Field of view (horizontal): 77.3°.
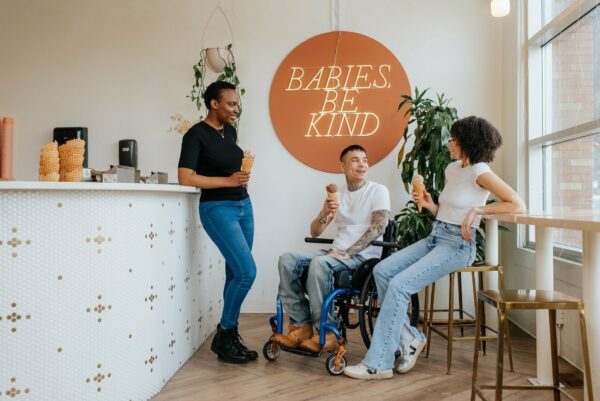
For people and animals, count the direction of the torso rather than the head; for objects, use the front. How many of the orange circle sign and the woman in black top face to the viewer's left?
0

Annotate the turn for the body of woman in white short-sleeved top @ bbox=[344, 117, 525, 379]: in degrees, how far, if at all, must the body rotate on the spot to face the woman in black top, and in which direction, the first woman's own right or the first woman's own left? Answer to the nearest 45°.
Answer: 0° — they already face them

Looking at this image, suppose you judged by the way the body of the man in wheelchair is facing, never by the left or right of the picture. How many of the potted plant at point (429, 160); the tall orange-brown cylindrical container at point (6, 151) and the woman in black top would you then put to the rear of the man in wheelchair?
1

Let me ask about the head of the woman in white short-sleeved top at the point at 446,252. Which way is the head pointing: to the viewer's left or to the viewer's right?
to the viewer's left

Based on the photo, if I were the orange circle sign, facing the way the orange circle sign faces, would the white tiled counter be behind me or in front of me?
in front

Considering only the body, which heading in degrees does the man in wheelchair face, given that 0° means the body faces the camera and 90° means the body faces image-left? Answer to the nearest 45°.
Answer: approximately 45°

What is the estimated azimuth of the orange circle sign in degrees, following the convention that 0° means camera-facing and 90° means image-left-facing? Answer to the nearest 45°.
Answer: approximately 0°

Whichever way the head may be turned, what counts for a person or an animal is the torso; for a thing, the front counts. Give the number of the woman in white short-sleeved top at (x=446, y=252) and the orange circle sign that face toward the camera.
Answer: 1

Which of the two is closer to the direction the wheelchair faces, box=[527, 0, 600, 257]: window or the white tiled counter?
the white tiled counter

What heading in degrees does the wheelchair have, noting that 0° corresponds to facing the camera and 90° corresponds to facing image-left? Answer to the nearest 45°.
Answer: approximately 45°

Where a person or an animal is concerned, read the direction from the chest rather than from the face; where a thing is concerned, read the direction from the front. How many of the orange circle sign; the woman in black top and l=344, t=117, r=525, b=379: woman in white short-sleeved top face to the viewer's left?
1

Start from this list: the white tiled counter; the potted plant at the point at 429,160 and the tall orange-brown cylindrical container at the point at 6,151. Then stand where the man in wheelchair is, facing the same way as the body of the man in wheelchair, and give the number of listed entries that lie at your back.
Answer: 1
